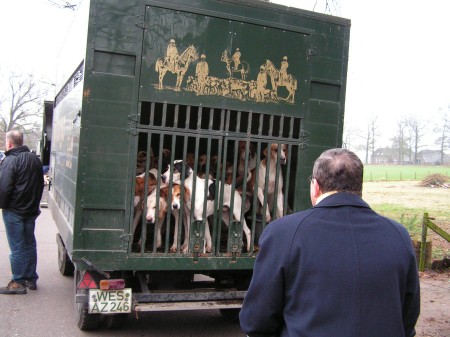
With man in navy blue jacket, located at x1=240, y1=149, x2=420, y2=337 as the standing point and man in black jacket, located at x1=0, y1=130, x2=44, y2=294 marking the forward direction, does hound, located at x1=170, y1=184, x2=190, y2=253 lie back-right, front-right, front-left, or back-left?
front-right
